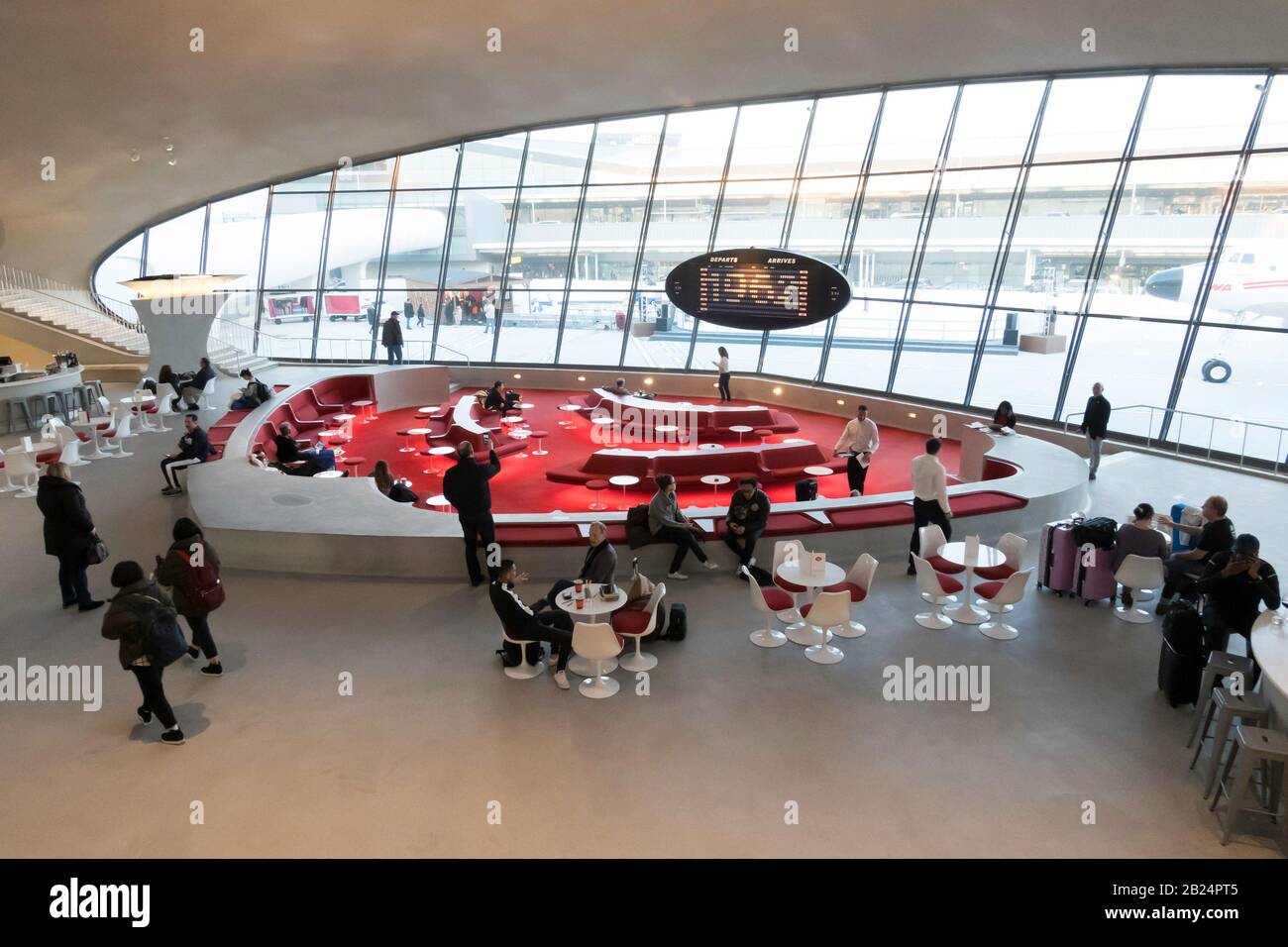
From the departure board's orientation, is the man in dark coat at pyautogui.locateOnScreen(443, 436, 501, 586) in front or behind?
in front

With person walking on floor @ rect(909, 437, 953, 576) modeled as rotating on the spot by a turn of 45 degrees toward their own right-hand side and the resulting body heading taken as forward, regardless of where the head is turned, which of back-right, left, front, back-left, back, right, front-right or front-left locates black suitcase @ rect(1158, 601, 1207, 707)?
front-right

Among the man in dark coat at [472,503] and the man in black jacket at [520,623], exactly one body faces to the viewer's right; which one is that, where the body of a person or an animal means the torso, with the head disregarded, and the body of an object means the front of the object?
the man in black jacket

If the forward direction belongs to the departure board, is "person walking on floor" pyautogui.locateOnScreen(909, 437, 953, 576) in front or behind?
in front

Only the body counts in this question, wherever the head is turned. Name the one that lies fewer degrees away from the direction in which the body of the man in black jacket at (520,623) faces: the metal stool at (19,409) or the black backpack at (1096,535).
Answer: the black backpack

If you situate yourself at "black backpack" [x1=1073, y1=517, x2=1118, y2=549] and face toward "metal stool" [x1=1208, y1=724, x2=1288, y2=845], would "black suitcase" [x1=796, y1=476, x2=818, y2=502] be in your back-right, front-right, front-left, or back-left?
back-right

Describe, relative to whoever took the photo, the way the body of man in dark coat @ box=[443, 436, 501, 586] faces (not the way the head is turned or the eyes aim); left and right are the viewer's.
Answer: facing away from the viewer

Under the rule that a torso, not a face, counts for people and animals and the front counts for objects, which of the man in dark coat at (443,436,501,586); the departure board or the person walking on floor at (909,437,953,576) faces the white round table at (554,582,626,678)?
the departure board

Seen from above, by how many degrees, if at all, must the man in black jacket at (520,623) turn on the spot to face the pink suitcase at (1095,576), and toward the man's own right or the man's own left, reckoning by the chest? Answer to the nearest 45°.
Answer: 0° — they already face it

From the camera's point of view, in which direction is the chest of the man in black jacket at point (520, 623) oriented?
to the viewer's right

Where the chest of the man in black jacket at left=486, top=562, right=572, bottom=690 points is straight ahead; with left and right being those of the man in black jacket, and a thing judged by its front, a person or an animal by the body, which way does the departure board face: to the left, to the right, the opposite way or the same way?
to the right

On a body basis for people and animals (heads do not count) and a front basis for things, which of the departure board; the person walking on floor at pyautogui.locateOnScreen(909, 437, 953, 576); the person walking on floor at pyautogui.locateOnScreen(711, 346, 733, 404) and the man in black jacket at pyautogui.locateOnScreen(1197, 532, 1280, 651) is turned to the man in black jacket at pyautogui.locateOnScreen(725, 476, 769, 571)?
the departure board

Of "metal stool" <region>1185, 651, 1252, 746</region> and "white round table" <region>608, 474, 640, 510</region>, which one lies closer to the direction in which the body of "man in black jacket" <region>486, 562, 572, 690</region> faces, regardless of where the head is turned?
the metal stool

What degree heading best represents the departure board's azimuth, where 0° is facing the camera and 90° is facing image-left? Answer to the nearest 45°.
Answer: approximately 0°

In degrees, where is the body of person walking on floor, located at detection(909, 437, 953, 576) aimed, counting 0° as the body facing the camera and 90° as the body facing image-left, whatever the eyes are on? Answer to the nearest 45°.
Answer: approximately 225°

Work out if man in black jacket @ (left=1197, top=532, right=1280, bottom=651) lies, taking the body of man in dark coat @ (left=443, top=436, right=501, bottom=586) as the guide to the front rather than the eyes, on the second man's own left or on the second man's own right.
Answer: on the second man's own right
